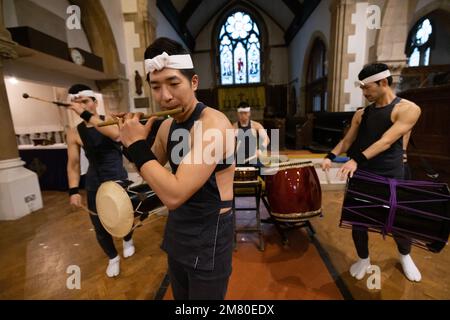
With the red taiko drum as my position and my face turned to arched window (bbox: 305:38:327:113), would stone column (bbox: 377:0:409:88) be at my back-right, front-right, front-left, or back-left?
front-right

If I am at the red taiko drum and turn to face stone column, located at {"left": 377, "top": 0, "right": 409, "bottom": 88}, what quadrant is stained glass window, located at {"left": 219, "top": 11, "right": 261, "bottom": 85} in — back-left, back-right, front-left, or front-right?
front-left

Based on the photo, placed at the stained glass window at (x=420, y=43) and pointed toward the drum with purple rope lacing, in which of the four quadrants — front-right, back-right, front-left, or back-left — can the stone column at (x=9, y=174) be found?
front-right

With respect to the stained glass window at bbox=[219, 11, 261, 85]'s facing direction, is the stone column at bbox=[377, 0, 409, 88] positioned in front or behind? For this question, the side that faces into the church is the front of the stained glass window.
in front

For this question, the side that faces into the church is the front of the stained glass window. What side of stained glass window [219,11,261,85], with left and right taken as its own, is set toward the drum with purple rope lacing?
front

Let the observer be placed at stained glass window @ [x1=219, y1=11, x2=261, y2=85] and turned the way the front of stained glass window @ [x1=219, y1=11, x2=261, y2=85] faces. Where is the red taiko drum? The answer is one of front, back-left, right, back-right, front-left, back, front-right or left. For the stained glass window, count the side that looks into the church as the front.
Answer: front

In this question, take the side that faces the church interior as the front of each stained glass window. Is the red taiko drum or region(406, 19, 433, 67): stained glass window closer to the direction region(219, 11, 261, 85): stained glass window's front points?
the red taiko drum

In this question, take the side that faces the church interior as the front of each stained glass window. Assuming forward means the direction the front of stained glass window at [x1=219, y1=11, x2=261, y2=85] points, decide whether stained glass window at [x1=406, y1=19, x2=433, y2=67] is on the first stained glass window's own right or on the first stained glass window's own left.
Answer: on the first stained glass window's own left

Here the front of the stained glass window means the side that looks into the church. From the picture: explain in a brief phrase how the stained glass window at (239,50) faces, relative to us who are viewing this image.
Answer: facing the viewer

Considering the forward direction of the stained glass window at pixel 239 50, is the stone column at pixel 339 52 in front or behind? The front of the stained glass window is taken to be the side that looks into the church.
in front

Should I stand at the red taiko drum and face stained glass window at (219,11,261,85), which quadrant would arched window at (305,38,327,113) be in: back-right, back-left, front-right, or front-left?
front-right
